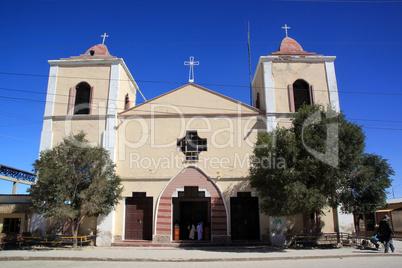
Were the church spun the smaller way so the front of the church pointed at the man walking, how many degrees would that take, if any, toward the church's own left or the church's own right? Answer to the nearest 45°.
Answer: approximately 45° to the church's own left

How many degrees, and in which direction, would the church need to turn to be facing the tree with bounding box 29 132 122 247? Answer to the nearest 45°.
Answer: approximately 45° to its right

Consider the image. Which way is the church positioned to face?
toward the camera

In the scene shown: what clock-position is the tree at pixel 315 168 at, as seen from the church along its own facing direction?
The tree is roughly at 10 o'clock from the church.
